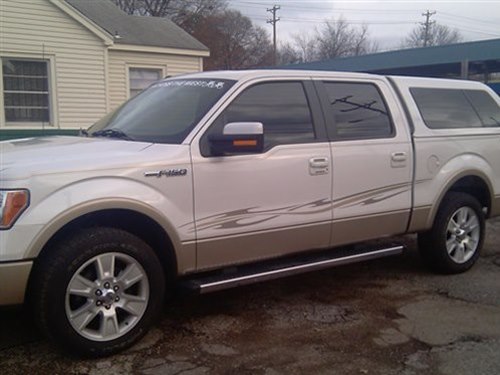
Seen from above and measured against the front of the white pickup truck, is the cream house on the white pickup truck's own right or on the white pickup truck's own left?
on the white pickup truck's own right

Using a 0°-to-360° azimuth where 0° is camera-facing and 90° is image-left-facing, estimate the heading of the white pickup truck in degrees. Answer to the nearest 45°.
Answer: approximately 45°
